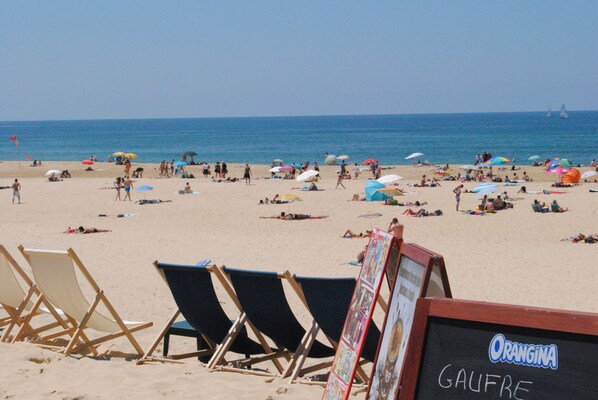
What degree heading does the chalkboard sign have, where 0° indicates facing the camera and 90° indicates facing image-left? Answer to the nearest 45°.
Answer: approximately 0°

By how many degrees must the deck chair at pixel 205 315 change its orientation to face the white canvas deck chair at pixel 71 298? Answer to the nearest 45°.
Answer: approximately 90° to its left

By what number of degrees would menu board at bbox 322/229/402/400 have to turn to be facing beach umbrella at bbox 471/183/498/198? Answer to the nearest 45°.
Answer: approximately 135° to its right

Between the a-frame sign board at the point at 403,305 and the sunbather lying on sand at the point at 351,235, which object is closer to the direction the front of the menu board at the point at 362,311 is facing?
the a-frame sign board

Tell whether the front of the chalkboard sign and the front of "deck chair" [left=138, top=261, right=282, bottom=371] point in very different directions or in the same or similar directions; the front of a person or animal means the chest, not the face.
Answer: very different directions

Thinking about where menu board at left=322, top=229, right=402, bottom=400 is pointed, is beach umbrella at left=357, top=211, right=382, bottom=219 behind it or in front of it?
behind

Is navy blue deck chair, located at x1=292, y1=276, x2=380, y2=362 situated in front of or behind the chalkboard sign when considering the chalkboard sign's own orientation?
behind

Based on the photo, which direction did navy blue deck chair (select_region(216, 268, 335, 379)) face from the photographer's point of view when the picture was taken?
facing away from the viewer and to the right of the viewer

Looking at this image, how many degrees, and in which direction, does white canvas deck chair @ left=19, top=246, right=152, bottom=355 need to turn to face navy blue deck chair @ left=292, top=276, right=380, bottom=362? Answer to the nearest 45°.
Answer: approximately 90° to its right

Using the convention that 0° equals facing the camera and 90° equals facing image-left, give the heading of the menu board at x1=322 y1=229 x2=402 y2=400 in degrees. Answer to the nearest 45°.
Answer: approximately 45°

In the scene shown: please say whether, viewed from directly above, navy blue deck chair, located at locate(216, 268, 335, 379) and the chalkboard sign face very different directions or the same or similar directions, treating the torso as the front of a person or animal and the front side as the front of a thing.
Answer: very different directions

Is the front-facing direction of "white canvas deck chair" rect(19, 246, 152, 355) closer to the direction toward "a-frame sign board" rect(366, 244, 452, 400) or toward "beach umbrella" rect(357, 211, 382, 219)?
the beach umbrella

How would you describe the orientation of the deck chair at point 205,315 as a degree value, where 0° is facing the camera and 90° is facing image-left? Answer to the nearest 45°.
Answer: approximately 225°
